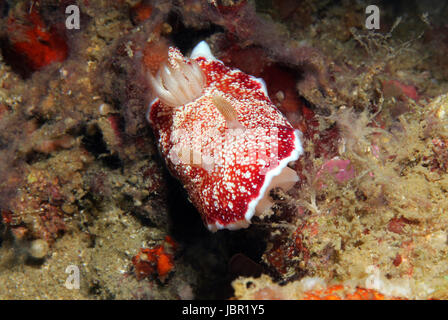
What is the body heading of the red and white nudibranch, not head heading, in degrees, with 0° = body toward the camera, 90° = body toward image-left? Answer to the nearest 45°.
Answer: approximately 315°
